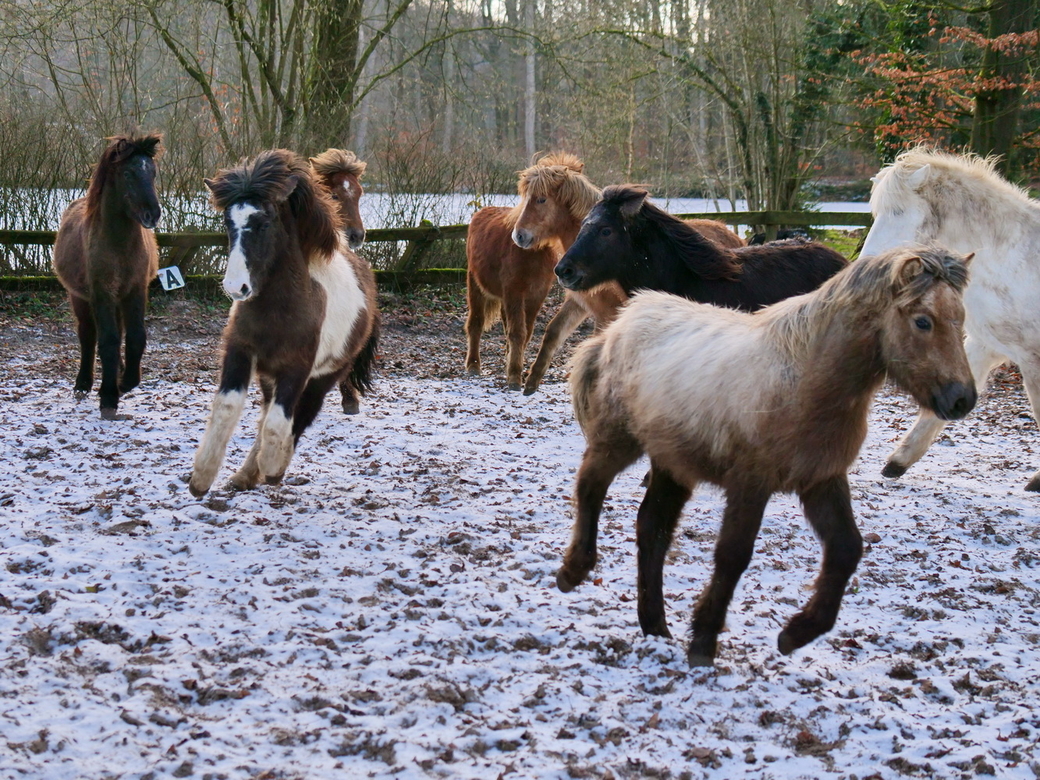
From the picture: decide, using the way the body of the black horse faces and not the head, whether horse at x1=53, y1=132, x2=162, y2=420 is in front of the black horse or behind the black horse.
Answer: in front

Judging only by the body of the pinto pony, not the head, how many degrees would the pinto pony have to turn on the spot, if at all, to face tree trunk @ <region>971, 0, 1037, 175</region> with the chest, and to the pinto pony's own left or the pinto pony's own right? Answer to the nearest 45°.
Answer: approximately 180°

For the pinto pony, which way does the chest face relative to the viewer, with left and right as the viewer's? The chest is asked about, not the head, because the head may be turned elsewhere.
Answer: facing the viewer and to the left of the viewer

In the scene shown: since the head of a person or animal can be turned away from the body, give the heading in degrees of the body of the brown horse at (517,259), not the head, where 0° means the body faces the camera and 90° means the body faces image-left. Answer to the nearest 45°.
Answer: approximately 315°

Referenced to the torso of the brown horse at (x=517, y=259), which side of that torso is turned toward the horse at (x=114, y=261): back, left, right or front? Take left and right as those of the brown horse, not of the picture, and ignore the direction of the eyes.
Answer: right

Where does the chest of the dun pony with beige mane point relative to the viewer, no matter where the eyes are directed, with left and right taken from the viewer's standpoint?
facing the viewer and to the right of the viewer

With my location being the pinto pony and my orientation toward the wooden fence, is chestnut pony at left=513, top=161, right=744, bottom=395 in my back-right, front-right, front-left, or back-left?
front-right

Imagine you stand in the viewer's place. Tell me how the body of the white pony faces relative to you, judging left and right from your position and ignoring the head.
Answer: facing to the left of the viewer

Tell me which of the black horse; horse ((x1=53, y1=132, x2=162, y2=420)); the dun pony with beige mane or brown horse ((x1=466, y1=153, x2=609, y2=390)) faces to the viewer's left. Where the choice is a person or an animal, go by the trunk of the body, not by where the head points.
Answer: the black horse

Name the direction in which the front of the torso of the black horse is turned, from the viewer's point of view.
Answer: to the viewer's left
